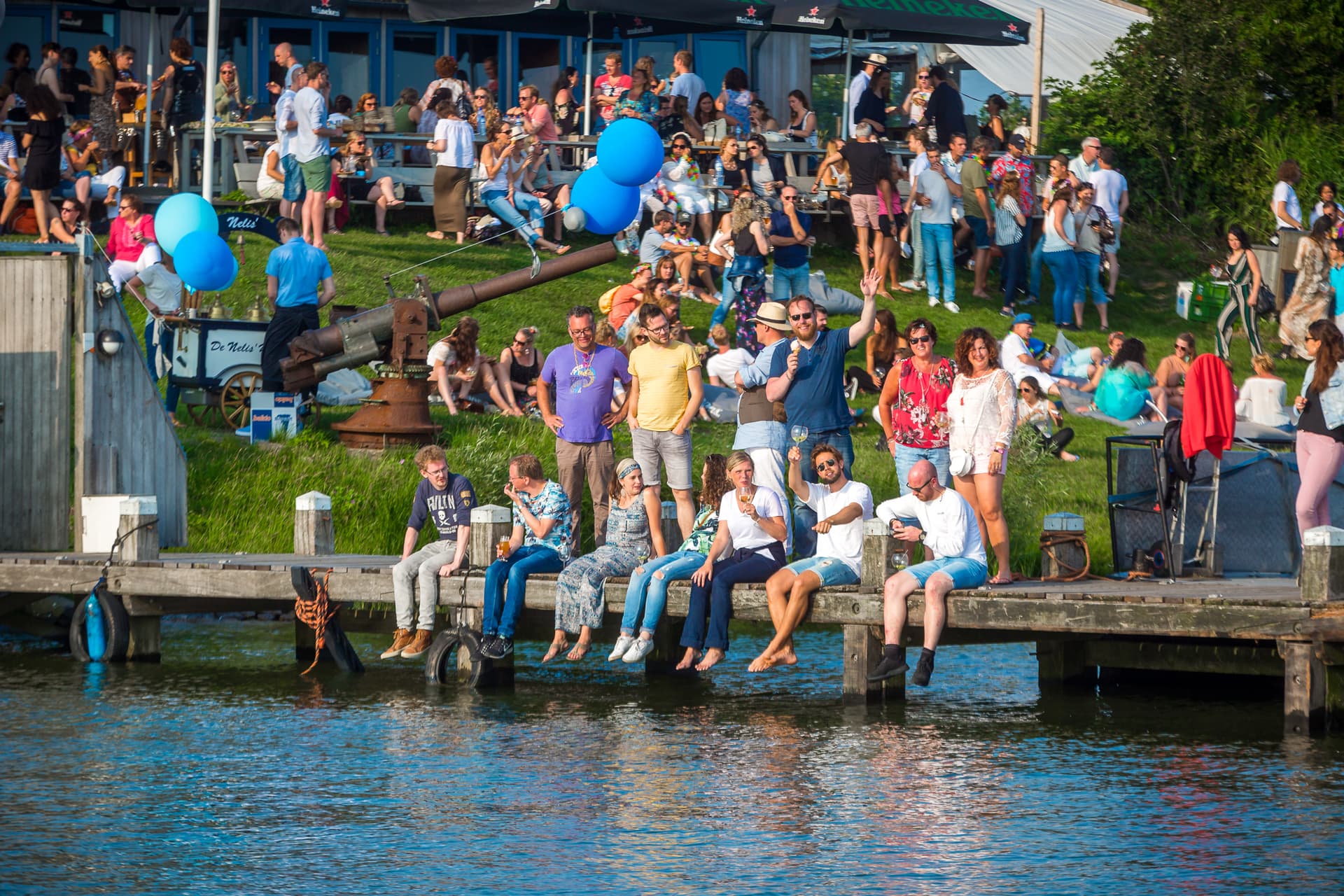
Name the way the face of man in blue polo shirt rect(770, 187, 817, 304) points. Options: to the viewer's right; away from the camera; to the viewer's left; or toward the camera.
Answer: toward the camera

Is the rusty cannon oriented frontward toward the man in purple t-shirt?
no

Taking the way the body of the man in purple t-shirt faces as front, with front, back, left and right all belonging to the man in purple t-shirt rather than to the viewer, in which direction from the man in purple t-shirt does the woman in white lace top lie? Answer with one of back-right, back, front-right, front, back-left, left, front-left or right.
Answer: front-left

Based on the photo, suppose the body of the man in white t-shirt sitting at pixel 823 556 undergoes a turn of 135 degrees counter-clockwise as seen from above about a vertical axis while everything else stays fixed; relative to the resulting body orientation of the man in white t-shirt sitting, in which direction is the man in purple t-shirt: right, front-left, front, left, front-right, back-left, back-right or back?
back-left

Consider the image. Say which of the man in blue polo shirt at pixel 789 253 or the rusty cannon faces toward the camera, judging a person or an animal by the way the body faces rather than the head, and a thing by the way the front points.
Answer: the man in blue polo shirt

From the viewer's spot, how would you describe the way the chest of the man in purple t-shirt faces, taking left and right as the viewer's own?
facing the viewer

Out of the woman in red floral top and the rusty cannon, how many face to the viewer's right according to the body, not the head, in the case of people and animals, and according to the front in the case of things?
1

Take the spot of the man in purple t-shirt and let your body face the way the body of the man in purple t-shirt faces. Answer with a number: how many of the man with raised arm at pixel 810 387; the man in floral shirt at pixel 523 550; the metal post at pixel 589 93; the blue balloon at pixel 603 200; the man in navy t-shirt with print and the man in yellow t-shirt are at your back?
2

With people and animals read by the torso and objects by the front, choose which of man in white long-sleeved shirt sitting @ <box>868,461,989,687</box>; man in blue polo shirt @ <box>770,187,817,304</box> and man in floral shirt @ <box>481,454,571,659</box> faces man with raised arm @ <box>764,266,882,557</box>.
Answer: the man in blue polo shirt

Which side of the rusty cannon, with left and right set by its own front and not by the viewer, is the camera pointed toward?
right

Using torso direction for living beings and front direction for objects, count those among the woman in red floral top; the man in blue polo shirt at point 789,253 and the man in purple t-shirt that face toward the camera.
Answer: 3

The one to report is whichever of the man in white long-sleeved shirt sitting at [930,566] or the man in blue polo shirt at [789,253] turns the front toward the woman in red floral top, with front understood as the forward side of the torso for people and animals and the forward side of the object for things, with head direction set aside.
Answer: the man in blue polo shirt

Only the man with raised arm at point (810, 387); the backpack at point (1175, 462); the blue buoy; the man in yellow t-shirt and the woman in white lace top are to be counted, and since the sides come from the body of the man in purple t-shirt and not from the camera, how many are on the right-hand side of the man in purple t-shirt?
1

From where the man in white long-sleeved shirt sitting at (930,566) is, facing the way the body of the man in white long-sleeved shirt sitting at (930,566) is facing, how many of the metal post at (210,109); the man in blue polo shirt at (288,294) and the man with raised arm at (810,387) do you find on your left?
0

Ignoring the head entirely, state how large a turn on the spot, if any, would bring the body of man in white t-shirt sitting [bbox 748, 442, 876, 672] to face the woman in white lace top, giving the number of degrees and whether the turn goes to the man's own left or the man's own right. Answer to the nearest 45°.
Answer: approximately 135° to the man's own left

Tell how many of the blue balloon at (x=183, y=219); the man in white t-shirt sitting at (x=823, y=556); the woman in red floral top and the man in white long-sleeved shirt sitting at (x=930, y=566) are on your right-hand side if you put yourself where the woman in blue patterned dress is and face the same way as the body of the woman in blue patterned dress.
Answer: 1

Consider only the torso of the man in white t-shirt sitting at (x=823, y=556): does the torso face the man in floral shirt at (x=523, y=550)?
no

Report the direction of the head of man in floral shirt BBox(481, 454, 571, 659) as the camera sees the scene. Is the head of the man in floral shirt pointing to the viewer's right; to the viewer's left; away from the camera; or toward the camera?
to the viewer's left

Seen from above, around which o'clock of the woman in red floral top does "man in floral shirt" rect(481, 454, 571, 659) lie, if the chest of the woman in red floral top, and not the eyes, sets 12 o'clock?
The man in floral shirt is roughly at 3 o'clock from the woman in red floral top.

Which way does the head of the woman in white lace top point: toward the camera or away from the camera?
toward the camera

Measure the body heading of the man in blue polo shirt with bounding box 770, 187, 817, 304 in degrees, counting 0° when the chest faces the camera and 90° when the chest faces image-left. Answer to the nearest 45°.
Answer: approximately 0°

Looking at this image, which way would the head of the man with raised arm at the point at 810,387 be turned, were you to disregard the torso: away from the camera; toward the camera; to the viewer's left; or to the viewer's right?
toward the camera

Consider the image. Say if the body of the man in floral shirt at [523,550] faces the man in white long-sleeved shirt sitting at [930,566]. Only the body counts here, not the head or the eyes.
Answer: no
